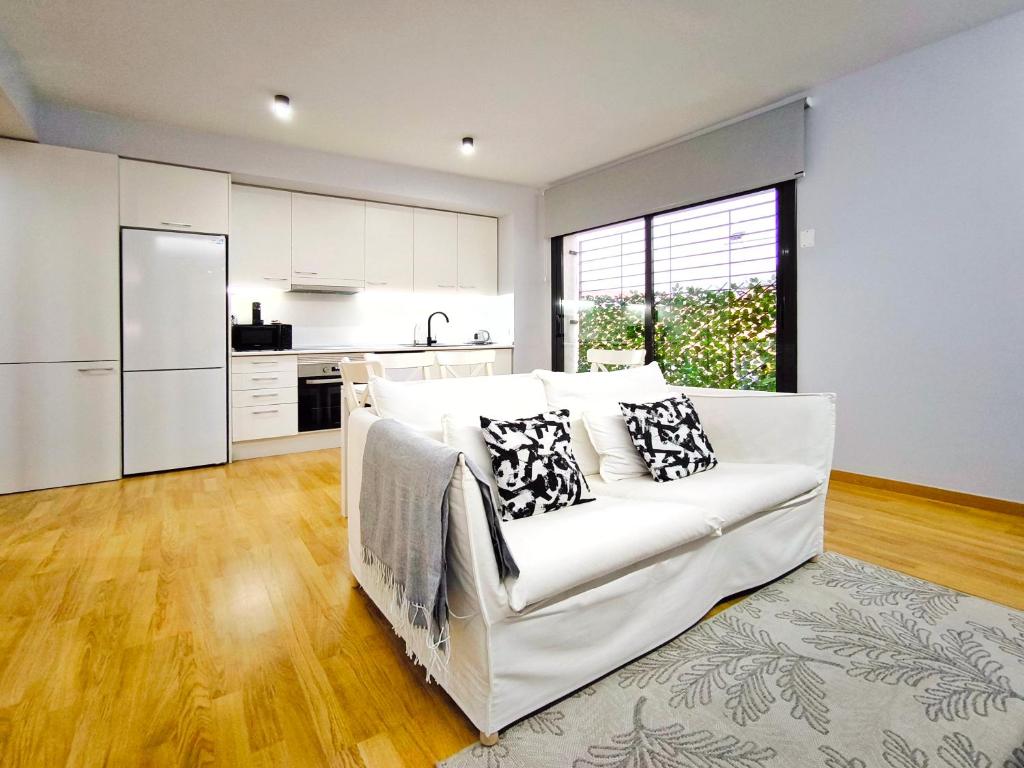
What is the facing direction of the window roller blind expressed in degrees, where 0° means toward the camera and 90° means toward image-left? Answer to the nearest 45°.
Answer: approximately 45°

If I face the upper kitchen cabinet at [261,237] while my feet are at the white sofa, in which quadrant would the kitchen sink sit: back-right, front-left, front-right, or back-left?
front-right

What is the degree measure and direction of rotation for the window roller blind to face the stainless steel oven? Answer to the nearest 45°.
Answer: approximately 45° to its right

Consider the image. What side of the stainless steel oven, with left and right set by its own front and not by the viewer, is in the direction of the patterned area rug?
front

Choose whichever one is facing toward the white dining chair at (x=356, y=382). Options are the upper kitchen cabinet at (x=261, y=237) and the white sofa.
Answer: the upper kitchen cabinet

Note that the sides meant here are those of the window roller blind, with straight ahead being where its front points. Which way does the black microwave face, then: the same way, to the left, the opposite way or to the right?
to the left

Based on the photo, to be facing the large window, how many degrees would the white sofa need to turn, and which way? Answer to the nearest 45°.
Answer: approximately 135° to its left

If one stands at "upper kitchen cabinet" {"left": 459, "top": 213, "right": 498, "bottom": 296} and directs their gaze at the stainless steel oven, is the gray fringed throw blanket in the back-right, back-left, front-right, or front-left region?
front-left

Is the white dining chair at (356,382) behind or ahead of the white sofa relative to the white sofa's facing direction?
behind

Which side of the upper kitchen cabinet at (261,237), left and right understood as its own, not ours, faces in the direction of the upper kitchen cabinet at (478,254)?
left

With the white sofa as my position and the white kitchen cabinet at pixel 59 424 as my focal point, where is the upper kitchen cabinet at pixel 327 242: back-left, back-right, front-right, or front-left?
front-right

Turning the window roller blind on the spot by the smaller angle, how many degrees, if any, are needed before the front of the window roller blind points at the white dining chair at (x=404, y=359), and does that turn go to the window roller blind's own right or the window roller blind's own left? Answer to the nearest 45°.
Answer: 0° — it already faces it

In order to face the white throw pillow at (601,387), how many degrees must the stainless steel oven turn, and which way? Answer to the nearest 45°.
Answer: approximately 45° to its left

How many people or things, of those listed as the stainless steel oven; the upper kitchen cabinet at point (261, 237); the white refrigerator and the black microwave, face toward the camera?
4

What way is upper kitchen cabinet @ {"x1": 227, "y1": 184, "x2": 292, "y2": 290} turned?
toward the camera

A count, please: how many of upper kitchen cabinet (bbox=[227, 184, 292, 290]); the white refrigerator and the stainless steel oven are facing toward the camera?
3

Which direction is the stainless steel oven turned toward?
toward the camera

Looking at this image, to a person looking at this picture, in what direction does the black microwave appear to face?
facing the viewer
